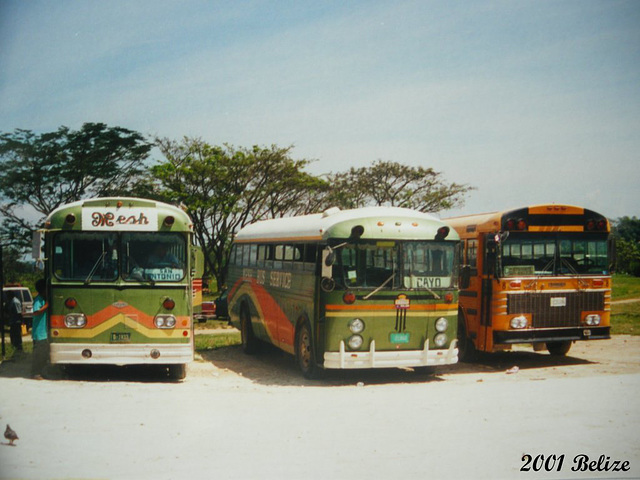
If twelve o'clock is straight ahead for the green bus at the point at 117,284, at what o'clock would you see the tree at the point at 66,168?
The tree is roughly at 6 o'clock from the green bus.

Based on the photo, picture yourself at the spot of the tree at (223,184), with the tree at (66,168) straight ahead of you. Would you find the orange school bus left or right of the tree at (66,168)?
left

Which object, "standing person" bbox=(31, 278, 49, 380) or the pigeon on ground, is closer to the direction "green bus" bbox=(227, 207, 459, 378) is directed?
the pigeon on ground

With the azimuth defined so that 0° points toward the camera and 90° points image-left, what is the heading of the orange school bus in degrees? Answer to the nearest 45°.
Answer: approximately 315°

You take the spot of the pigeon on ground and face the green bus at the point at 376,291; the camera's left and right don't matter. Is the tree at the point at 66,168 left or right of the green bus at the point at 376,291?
left

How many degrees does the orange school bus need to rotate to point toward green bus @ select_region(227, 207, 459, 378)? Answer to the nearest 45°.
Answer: approximately 90° to its right

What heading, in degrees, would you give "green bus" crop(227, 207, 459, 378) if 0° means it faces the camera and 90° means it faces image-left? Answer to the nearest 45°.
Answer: approximately 315°

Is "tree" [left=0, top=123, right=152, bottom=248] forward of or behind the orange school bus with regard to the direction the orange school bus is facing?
behind
